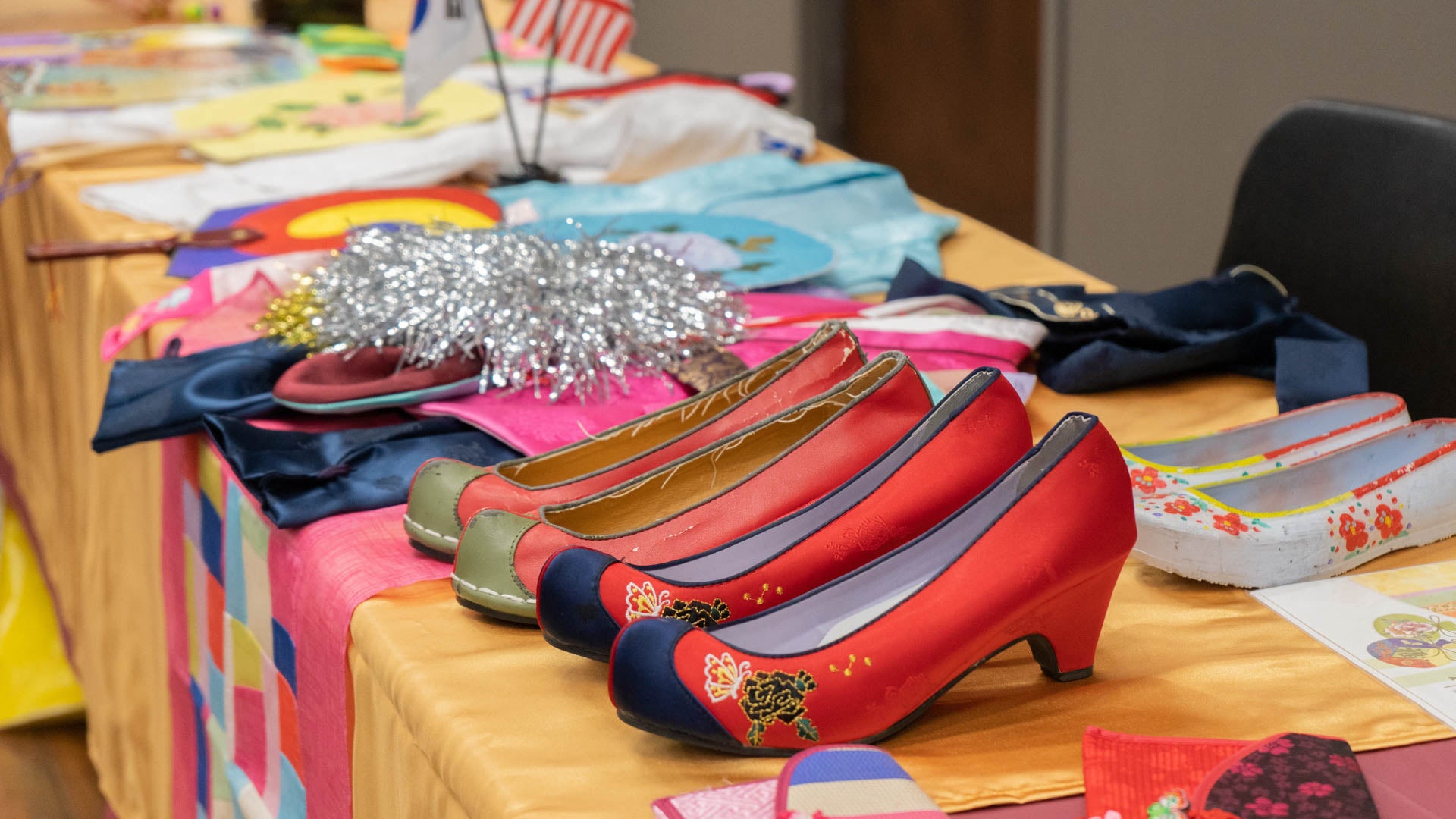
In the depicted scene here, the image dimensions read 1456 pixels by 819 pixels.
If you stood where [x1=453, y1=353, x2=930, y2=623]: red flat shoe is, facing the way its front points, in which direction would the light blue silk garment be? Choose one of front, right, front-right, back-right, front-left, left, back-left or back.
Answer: back-right

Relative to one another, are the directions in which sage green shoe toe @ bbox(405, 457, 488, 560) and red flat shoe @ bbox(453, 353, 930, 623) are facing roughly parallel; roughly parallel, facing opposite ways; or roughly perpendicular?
roughly parallel

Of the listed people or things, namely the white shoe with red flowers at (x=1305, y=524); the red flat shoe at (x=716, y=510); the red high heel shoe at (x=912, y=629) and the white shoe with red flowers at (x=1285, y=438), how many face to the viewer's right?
0

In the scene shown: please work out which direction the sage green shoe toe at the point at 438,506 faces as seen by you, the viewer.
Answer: facing the viewer and to the left of the viewer

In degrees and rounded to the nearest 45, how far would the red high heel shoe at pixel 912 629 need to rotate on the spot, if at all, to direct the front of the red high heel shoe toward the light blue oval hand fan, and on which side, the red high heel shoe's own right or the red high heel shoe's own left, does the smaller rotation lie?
approximately 135° to the red high heel shoe's own right

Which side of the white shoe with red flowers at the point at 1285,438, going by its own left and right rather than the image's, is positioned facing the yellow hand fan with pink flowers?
right

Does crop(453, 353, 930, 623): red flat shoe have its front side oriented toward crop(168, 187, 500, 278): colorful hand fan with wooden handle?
no

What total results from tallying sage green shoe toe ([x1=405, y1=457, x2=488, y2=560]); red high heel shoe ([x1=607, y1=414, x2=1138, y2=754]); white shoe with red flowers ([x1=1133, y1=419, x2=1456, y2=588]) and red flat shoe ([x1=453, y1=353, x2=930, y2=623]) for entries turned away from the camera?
0

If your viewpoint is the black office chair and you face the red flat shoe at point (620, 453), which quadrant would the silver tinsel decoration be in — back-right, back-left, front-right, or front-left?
front-right
